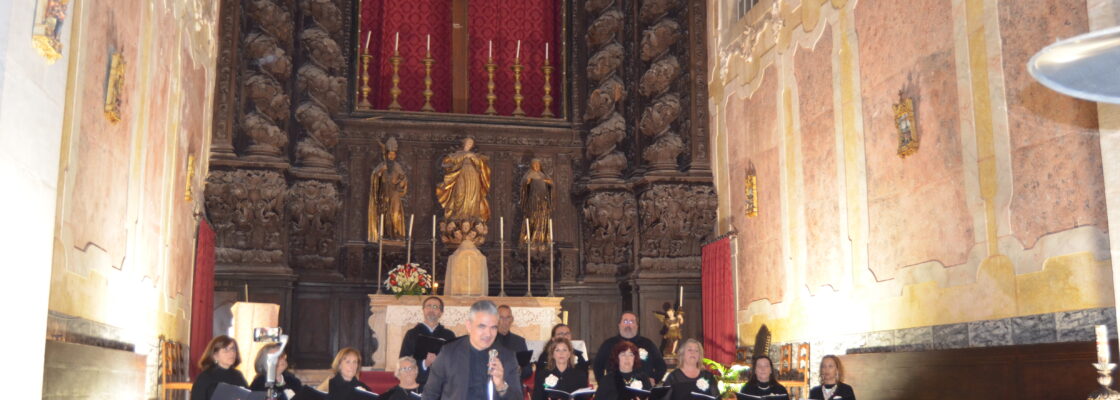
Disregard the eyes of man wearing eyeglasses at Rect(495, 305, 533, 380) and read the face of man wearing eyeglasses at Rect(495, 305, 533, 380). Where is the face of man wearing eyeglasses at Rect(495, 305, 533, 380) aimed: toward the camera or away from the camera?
toward the camera

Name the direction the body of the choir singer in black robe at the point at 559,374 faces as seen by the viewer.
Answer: toward the camera

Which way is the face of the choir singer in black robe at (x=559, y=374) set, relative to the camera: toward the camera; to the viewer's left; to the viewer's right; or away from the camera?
toward the camera

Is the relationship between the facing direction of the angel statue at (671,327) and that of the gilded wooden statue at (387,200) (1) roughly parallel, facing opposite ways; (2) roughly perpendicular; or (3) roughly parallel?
roughly parallel

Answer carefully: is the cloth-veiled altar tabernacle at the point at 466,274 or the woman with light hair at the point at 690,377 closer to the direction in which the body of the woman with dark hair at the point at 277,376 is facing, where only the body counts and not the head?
the woman with light hair

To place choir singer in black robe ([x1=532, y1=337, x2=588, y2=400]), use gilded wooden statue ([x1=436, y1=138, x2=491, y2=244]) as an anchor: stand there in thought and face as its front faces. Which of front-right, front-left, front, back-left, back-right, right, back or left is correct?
front

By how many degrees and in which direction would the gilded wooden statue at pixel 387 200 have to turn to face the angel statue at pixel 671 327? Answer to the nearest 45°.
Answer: approximately 90° to its left

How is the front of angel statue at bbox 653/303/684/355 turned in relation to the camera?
facing the viewer

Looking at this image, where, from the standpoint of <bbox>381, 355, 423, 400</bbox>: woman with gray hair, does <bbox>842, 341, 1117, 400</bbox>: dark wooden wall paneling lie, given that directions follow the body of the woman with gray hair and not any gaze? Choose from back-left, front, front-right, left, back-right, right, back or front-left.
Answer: left

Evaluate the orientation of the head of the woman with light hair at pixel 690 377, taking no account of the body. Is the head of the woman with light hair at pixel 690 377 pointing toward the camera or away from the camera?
toward the camera

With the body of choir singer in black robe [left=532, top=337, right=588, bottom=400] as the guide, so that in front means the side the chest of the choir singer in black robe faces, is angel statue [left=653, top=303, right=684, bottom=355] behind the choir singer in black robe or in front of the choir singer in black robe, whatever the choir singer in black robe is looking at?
behind

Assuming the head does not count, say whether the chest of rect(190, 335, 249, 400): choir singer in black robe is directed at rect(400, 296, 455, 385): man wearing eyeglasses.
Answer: no

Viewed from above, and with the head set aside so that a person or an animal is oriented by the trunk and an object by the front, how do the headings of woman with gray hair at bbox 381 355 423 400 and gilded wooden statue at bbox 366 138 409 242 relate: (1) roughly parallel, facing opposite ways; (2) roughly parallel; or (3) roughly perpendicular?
roughly parallel

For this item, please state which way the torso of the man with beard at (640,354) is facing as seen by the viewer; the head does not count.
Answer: toward the camera

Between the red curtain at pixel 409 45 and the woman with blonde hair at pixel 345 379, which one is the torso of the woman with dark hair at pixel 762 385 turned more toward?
the woman with blonde hair

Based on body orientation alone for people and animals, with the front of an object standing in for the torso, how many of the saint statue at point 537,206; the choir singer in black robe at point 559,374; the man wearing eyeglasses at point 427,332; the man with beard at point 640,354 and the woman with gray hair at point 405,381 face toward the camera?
5
